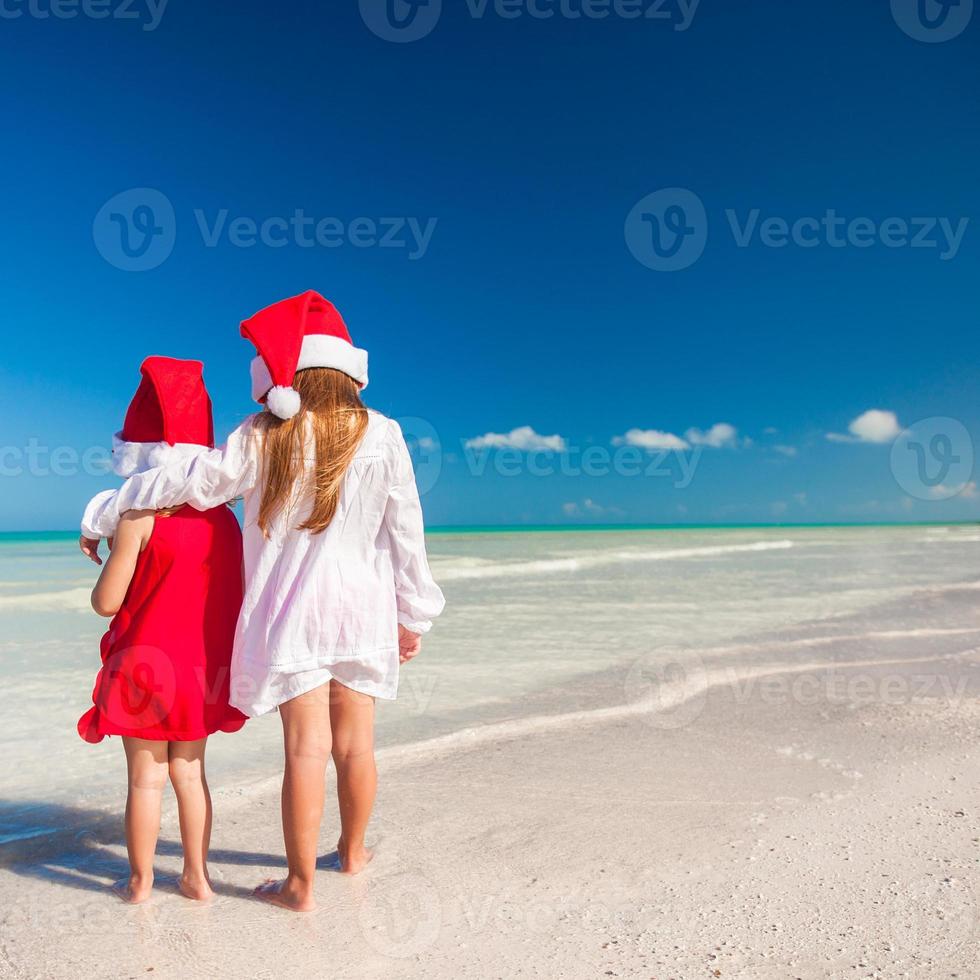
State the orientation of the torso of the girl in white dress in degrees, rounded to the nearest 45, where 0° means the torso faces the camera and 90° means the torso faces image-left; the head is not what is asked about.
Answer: approximately 180°

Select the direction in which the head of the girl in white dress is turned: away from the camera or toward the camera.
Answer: away from the camera
